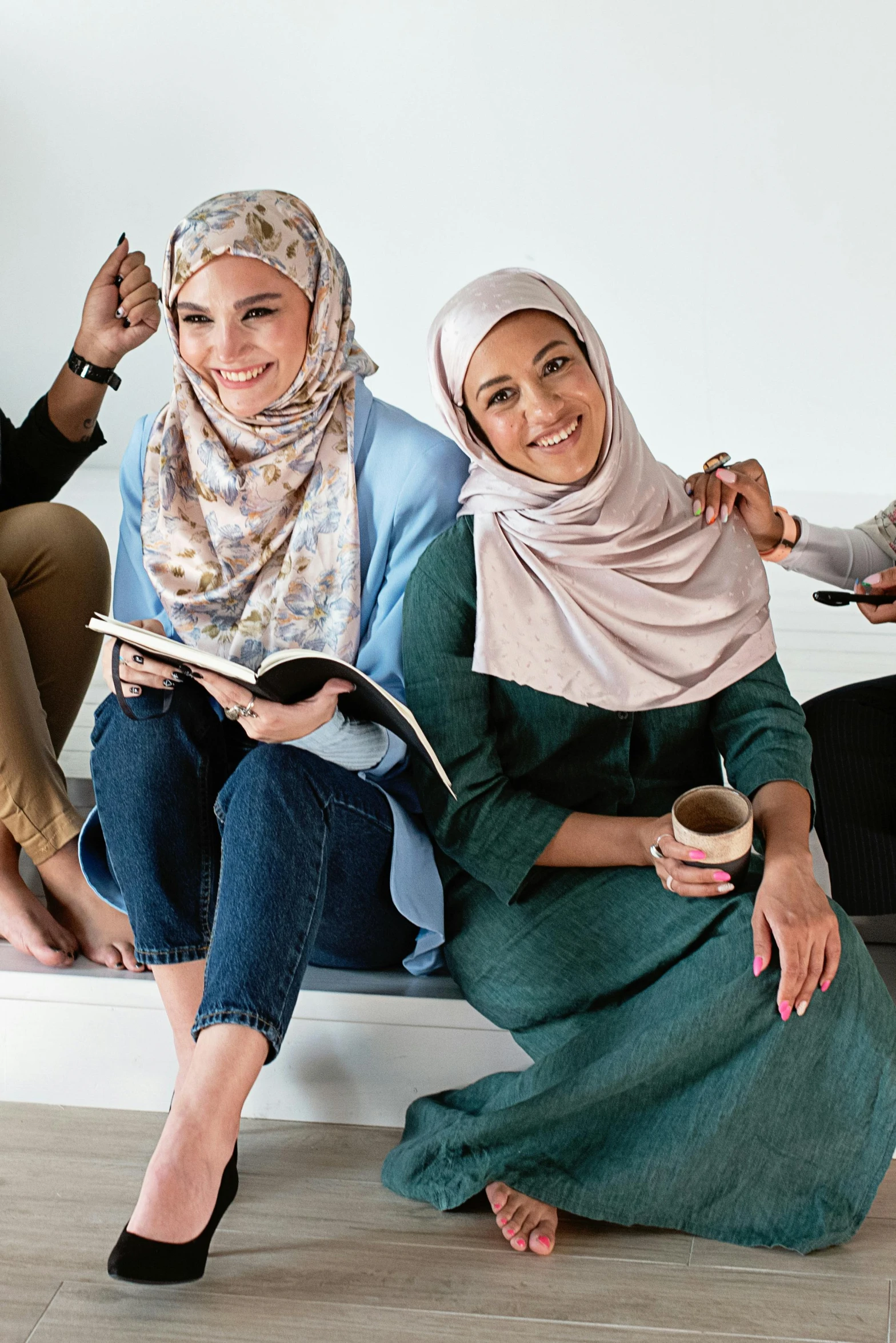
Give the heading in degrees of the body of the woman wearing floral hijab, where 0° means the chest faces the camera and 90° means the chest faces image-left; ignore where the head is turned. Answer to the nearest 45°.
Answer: approximately 45°

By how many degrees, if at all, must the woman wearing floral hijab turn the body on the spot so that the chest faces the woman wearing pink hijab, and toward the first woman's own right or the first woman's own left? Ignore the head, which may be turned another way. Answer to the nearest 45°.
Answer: approximately 90° to the first woman's own left
